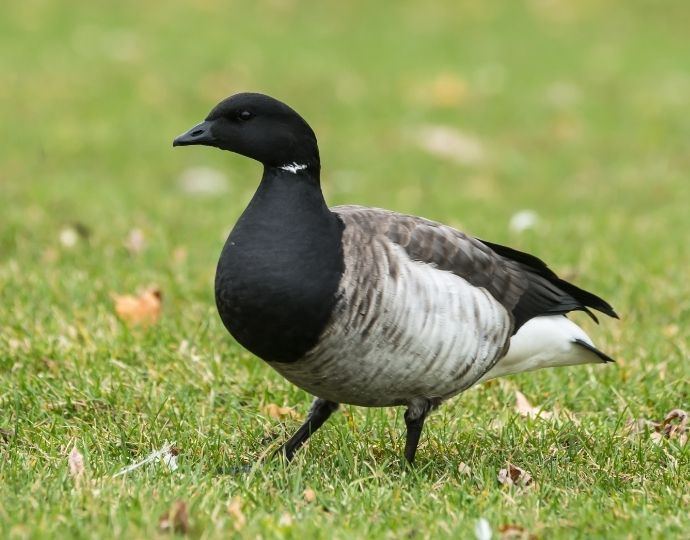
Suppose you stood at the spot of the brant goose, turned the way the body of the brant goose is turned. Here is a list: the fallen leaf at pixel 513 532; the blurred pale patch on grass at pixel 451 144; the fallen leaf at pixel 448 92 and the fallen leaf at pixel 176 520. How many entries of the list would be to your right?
2

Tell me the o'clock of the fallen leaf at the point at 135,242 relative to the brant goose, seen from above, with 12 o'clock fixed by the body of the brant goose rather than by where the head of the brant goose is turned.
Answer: The fallen leaf is roughly at 2 o'clock from the brant goose.

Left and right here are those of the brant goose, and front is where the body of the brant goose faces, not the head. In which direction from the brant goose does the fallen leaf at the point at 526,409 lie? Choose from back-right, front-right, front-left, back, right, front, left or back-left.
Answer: back-right

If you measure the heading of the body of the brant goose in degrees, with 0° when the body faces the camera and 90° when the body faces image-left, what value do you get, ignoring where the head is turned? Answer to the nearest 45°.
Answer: approximately 90°

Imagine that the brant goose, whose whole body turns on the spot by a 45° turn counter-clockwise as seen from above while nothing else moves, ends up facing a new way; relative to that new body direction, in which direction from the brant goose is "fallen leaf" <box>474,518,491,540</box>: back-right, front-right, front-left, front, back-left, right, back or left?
left

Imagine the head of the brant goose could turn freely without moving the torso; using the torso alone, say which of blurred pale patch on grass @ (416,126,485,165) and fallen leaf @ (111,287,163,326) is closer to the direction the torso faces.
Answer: the fallen leaf

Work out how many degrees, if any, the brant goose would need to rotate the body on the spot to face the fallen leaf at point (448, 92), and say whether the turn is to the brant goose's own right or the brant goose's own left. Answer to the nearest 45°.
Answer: approximately 90° to the brant goose's own right

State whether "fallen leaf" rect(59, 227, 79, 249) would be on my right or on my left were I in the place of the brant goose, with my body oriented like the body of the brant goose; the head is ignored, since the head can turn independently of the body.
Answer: on my right

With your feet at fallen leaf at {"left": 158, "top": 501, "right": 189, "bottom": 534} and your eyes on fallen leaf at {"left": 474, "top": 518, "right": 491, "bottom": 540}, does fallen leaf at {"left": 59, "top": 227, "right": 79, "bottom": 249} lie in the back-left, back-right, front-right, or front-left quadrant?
back-left

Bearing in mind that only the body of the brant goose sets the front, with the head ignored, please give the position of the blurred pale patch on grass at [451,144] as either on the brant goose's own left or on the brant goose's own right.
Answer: on the brant goose's own right
